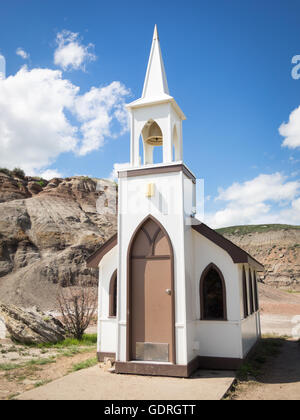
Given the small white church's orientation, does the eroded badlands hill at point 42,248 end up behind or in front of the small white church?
behind

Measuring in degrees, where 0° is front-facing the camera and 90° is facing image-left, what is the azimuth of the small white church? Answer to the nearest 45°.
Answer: approximately 0°
